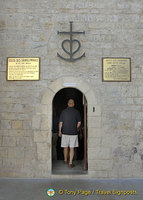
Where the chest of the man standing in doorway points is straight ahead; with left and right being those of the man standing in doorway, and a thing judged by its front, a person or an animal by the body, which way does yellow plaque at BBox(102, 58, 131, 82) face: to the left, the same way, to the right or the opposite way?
the opposite way

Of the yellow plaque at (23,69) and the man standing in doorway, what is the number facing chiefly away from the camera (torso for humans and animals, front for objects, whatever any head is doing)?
1

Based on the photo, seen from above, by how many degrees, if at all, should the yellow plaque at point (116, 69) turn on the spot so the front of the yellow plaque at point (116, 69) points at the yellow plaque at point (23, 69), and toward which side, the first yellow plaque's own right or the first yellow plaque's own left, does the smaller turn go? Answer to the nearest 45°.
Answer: approximately 90° to the first yellow plaque's own right

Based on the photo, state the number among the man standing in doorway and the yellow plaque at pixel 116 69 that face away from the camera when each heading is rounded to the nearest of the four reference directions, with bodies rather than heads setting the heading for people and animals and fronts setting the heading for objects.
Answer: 1

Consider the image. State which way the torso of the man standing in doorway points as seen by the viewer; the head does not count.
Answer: away from the camera

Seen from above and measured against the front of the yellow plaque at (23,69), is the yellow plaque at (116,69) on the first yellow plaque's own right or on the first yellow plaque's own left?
on the first yellow plaque's own left

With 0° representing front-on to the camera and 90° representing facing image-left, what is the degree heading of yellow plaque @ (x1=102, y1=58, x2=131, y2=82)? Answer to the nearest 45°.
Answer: approximately 0°
